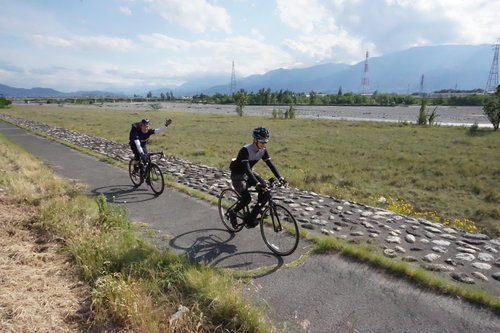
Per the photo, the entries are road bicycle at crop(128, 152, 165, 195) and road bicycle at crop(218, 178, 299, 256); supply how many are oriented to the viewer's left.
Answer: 0

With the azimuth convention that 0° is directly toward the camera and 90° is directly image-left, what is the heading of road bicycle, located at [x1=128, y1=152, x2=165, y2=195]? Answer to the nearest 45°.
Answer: approximately 315°

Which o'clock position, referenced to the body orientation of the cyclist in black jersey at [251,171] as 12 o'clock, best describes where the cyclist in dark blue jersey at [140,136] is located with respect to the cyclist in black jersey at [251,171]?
the cyclist in dark blue jersey at [140,136] is roughly at 6 o'clock from the cyclist in black jersey at [251,171].

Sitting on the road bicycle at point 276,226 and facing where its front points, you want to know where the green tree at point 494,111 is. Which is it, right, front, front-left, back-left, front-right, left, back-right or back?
left

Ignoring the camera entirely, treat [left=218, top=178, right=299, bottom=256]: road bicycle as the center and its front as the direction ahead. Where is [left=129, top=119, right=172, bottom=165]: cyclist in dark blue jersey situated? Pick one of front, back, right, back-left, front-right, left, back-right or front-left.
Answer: back

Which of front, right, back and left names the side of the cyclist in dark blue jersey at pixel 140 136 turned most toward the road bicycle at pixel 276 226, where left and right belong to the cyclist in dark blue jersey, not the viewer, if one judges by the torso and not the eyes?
front

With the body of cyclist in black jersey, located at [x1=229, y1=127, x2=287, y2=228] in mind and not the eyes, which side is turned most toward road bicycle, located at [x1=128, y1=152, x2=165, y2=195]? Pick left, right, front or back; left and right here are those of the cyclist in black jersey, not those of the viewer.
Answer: back

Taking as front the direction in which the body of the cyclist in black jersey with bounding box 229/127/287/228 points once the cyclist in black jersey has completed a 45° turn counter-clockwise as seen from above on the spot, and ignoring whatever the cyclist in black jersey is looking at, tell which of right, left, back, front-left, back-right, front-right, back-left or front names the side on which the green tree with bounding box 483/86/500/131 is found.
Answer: front-left

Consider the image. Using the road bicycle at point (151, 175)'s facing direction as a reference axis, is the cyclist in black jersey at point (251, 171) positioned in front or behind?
in front

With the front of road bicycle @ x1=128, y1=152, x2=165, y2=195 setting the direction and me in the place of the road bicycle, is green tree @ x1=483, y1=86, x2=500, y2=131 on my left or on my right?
on my left

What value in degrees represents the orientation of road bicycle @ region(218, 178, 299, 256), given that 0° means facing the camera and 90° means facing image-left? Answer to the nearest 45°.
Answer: approximately 315°

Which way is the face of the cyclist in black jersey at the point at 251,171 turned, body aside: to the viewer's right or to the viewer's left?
to the viewer's right

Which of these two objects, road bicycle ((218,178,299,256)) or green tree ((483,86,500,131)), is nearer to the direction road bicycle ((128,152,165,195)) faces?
the road bicycle

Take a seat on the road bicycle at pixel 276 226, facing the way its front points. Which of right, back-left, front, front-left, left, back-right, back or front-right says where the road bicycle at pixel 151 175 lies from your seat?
back
